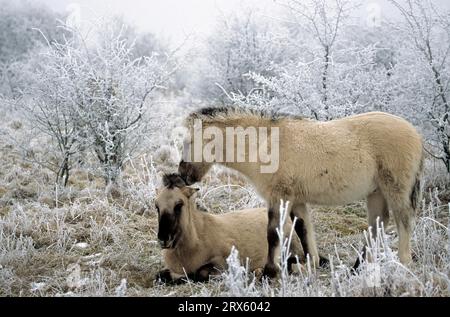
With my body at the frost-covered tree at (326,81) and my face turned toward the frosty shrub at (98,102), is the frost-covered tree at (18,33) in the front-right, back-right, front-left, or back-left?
front-right

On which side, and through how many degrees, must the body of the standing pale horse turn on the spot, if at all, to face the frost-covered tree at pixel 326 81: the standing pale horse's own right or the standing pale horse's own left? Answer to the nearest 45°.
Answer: approximately 90° to the standing pale horse's own right

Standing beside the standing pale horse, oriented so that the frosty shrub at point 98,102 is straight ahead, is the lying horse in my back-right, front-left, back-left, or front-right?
front-left

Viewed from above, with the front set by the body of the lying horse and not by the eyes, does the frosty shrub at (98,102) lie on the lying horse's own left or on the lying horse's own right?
on the lying horse's own right

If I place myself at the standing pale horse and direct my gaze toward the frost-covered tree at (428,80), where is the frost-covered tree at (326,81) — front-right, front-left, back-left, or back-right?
front-left

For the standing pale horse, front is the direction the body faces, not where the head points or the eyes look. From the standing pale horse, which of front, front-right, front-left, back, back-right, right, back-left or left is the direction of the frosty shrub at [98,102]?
front-right

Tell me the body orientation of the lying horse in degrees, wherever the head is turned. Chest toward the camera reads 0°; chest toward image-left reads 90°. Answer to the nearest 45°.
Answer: approximately 45°

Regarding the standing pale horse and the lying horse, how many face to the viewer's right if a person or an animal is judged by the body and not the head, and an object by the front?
0

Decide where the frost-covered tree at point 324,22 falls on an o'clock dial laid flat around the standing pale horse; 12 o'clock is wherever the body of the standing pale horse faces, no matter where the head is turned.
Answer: The frost-covered tree is roughly at 3 o'clock from the standing pale horse.

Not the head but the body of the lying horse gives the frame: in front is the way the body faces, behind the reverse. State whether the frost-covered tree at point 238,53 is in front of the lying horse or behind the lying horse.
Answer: behind

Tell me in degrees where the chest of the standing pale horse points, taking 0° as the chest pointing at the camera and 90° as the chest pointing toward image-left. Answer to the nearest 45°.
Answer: approximately 90°

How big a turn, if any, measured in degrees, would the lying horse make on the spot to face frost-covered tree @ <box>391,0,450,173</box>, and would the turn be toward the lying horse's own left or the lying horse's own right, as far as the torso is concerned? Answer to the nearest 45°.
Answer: approximately 180°

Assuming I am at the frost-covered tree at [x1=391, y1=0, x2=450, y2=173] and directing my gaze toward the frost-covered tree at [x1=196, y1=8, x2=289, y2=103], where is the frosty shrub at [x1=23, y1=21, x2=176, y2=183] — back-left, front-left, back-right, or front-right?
front-left
